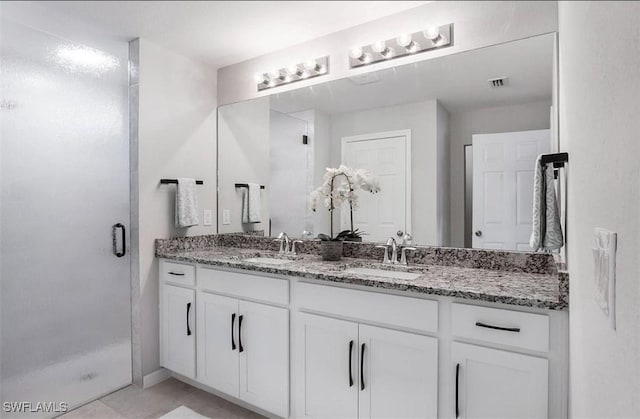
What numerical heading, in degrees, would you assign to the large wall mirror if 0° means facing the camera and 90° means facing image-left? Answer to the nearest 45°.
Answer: approximately 45°

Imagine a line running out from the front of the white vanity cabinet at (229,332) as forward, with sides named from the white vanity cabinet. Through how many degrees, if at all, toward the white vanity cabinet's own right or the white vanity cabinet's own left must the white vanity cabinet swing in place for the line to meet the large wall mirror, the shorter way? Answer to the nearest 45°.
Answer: approximately 135° to the white vanity cabinet's own left

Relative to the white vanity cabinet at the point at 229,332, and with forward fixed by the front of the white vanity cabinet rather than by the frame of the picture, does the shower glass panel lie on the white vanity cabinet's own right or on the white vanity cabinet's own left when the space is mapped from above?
on the white vanity cabinet's own right

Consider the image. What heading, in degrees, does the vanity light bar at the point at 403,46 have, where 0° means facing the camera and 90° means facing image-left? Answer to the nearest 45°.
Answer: approximately 45°
